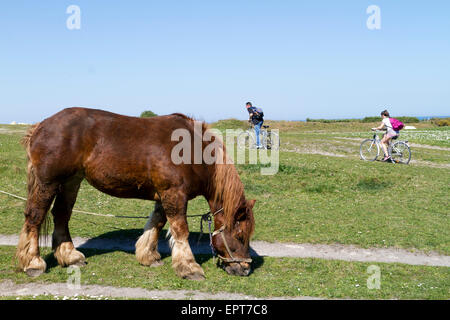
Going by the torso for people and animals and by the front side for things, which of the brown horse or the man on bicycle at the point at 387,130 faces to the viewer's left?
the man on bicycle

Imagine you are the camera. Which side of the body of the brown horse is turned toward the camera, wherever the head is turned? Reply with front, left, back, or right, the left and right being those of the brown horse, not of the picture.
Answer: right

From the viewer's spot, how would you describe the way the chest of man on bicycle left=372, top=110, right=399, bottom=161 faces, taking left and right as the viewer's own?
facing to the left of the viewer

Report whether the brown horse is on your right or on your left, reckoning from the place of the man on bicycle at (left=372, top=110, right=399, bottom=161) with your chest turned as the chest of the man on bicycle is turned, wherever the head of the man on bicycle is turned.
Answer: on your left

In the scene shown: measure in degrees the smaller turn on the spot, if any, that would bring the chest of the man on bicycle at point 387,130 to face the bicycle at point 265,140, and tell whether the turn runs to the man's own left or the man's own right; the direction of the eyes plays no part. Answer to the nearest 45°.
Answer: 0° — they already face it

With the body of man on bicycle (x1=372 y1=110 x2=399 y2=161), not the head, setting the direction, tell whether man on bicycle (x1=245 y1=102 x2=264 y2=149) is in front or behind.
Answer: in front
